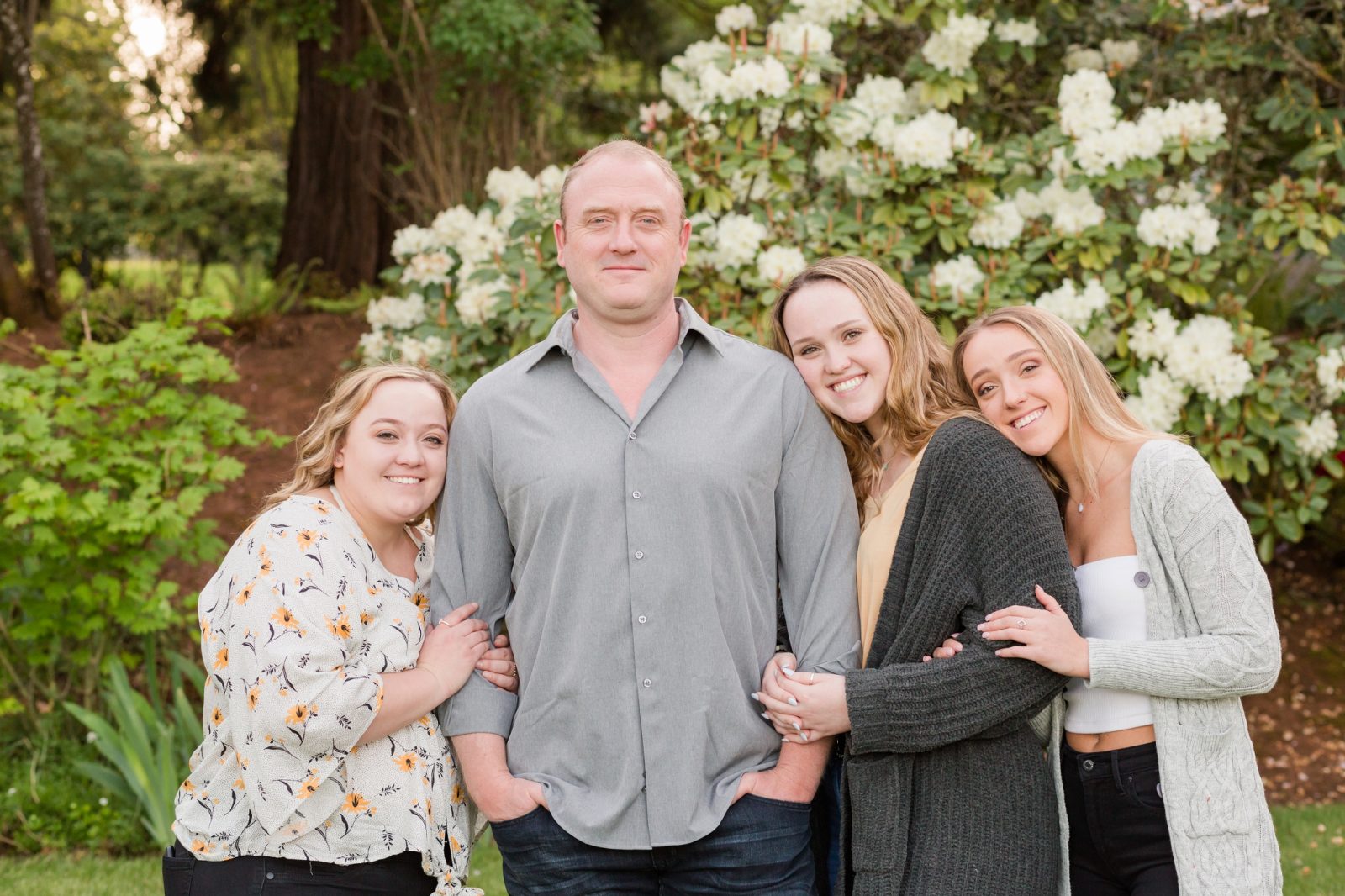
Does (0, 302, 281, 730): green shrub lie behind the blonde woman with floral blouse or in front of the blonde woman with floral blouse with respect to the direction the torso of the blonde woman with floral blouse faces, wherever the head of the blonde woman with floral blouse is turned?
behind

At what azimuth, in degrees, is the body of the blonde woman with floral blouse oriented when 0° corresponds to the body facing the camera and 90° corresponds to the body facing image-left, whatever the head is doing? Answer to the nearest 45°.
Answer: approximately 315°

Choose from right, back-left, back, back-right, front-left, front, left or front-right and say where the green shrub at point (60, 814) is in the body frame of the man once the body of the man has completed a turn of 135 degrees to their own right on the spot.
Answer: front

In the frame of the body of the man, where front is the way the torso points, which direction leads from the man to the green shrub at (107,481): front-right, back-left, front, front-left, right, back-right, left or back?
back-right

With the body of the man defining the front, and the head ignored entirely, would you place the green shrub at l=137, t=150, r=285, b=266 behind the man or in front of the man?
behind

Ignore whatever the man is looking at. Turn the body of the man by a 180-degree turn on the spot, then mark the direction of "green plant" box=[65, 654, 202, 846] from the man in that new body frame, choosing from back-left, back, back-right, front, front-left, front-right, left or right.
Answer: front-left

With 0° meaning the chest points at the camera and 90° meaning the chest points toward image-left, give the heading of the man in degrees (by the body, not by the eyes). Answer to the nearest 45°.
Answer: approximately 0°
